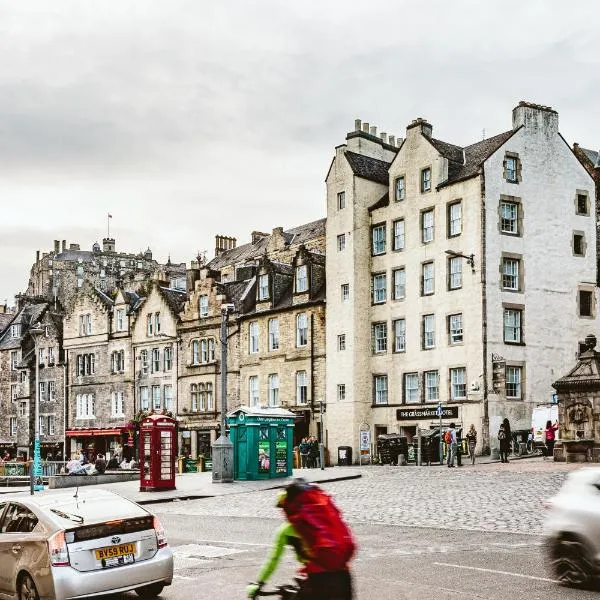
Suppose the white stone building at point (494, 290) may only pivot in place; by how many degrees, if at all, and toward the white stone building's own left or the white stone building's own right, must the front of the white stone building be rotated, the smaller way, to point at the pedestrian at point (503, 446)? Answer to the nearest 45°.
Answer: approximately 45° to the white stone building's own left

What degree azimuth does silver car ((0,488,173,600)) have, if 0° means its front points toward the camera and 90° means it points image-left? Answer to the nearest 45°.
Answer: approximately 135°

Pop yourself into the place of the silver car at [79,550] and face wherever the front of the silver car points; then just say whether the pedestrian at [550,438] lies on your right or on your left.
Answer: on your right

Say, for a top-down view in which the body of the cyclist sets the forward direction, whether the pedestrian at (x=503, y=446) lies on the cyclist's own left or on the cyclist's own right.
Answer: on the cyclist's own right

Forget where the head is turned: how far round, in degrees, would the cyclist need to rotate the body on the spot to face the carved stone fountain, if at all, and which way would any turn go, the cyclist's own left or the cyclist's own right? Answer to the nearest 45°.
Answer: approximately 45° to the cyclist's own right

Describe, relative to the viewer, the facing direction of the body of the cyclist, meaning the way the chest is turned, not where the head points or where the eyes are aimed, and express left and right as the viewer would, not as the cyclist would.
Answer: facing away from the viewer and to the left of the viewer

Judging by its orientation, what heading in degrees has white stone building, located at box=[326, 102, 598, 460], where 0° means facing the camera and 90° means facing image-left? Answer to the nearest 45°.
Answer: approximately 45°

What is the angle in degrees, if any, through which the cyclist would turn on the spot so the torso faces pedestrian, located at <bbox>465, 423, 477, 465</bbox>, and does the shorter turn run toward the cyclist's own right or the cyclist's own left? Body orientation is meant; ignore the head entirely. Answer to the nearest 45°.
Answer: approximately 45° to the cyclist's own right
